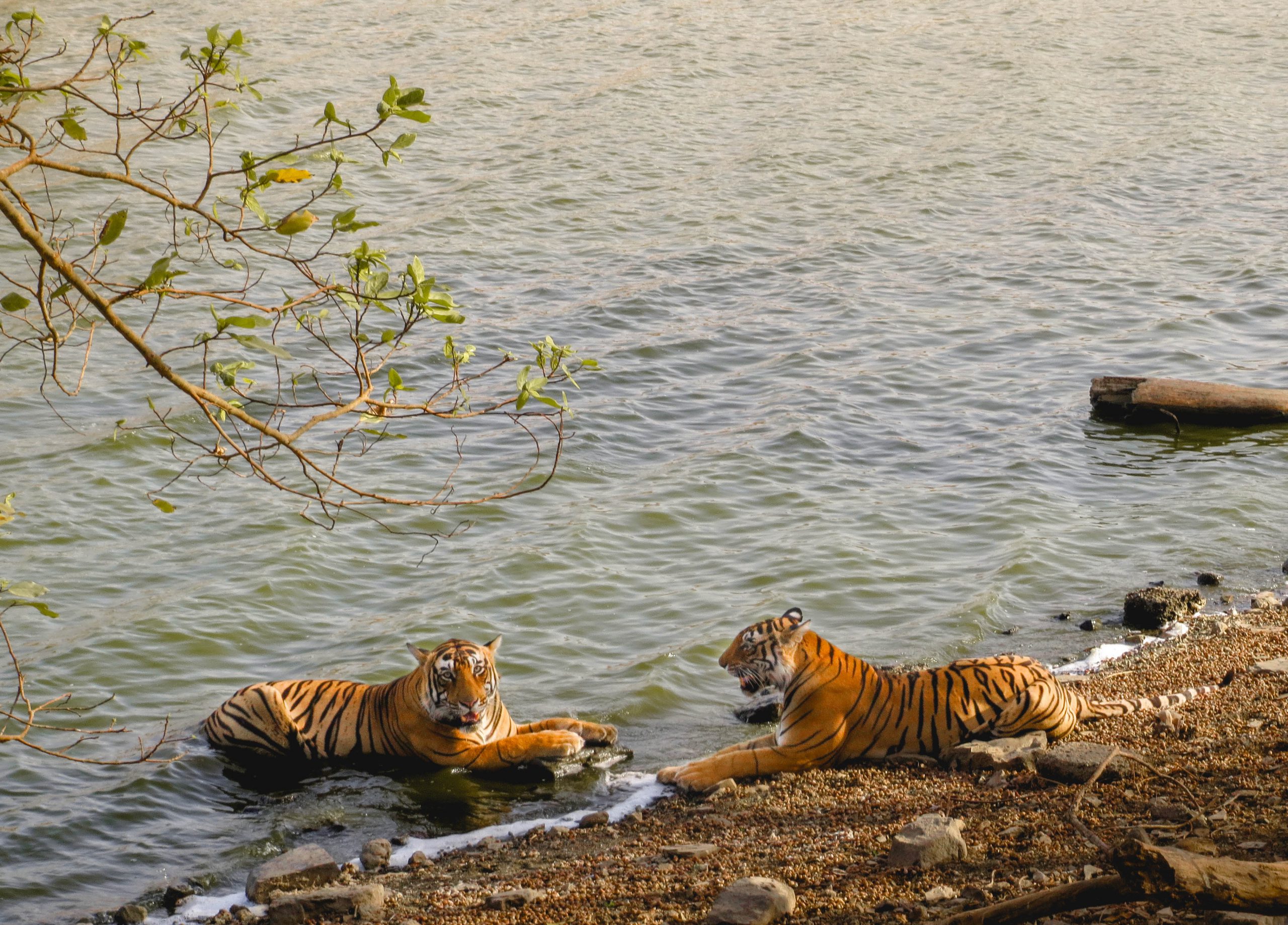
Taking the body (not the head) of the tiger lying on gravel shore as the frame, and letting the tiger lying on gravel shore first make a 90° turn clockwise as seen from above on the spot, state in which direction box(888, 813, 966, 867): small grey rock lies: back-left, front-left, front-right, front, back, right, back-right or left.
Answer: back

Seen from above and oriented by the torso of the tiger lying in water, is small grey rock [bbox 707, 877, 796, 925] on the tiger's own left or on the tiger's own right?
on the tiger's own right

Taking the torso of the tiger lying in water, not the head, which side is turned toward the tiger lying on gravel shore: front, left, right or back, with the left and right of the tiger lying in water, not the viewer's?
front

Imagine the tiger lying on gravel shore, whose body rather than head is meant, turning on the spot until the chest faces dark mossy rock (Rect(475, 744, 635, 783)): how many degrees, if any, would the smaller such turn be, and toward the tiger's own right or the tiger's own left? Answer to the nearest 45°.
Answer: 0° — it already faces it

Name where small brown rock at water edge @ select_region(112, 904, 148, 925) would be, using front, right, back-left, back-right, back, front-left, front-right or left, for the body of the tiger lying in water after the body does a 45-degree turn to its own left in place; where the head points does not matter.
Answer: back

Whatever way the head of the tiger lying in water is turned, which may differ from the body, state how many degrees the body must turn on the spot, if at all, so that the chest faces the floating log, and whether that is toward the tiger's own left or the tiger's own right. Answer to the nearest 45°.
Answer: approximately 45° to the tiger's own left

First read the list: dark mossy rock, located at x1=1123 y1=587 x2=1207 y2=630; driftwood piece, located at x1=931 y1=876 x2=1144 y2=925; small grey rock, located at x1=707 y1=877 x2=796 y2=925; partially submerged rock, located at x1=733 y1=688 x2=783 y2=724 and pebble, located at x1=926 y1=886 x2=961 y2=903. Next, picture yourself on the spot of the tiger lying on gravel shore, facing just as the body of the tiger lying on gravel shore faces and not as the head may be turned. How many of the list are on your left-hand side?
3

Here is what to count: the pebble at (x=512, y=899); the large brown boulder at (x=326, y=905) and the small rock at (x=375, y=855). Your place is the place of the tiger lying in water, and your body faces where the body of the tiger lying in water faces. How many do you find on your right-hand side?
3

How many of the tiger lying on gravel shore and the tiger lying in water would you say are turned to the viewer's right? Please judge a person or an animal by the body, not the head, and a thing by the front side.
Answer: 1

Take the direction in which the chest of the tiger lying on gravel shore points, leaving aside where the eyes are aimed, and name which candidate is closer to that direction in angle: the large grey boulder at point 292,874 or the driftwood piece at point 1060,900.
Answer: the large grey boulder

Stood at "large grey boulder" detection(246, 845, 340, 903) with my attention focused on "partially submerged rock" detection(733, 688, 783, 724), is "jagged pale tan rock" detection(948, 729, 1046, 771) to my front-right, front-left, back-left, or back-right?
front-right

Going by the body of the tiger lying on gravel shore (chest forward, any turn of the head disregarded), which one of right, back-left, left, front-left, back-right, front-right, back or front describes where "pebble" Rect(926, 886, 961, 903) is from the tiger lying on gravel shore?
left

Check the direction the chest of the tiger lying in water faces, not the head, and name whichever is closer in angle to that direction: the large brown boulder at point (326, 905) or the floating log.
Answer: the floating log

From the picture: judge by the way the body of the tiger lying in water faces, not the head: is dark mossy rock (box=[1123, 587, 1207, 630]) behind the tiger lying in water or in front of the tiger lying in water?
in front

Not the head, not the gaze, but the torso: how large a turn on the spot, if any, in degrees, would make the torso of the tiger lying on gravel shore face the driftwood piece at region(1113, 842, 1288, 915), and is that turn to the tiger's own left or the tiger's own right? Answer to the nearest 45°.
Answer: approximately 90° to the tiger's own left

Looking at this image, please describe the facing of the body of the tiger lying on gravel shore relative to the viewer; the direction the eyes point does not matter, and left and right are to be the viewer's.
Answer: facing to the left of the viewer

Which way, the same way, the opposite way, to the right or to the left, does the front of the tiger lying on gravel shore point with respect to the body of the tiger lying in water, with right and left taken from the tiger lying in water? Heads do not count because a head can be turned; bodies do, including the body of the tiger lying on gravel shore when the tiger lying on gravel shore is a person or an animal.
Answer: the opposite way

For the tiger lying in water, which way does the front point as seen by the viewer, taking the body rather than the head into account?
to the viewer's right
